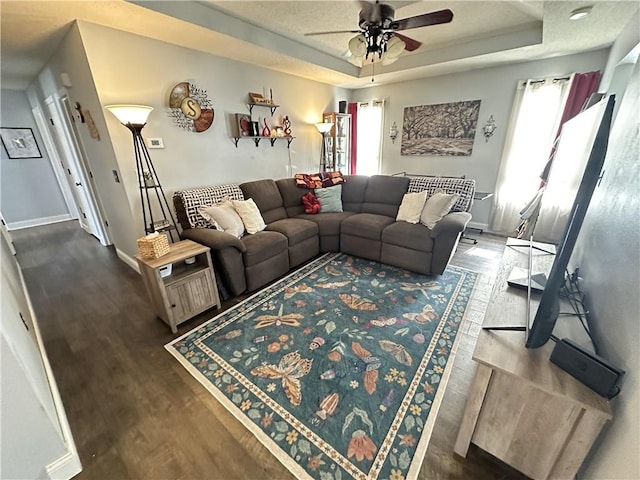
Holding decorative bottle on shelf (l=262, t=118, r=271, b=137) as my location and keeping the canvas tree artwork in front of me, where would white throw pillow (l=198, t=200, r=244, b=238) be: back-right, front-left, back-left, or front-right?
back-right

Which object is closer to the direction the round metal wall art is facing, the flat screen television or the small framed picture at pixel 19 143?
the flat screen television

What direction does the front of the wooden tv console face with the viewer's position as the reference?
facing to the left of the viewer

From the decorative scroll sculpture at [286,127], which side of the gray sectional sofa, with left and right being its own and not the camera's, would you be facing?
back

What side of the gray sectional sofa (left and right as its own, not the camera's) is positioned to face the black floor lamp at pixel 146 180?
right

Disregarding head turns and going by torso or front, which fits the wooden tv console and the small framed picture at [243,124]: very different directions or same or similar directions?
very different directions

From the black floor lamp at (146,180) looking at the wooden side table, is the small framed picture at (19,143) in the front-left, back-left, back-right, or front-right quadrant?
back-right

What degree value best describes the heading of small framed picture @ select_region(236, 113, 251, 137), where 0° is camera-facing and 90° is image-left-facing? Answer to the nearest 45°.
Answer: approximately 315°

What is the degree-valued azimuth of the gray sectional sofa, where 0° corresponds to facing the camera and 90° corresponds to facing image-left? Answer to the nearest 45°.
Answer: approximately 0°
